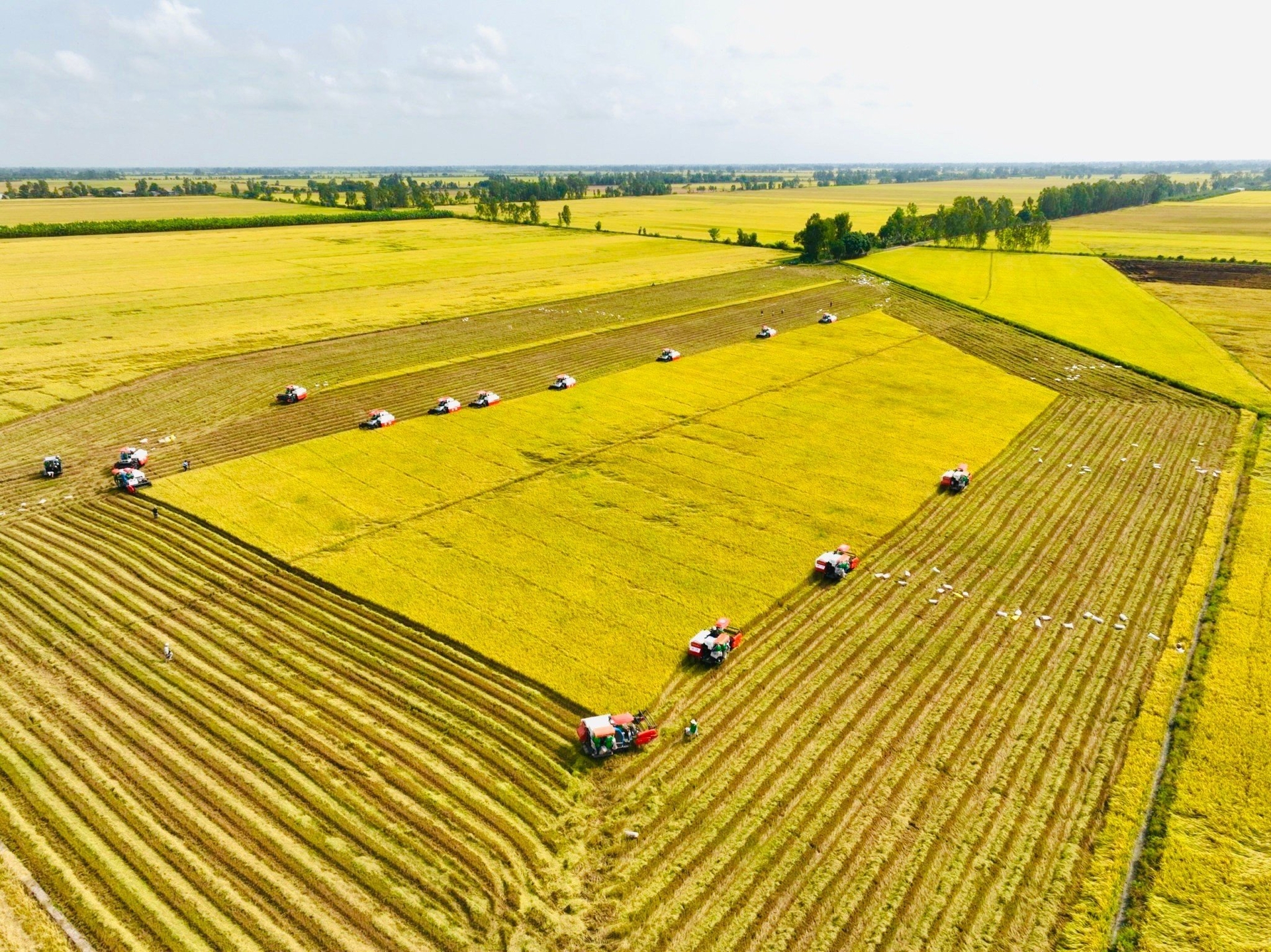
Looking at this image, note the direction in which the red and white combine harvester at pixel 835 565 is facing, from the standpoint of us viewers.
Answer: facing away from the viewer and to the right of the viewer

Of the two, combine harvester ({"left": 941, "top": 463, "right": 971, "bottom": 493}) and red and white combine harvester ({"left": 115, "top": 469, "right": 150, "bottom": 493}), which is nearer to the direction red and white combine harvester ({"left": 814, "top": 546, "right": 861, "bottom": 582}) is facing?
the combine harvester

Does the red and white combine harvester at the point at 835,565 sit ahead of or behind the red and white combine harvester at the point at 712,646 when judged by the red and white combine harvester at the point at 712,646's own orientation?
ahead

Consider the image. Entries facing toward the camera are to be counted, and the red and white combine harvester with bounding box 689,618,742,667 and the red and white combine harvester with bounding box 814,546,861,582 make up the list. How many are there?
0

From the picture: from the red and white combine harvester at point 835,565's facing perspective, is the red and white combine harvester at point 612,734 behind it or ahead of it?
behind

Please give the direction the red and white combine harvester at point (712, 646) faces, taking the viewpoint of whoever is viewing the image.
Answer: facing away from the viewer and to the right of the viewer

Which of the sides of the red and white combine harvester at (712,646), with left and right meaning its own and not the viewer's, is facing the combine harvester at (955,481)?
front

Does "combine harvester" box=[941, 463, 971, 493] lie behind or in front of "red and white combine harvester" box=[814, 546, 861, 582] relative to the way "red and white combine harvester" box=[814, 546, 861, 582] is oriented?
in front

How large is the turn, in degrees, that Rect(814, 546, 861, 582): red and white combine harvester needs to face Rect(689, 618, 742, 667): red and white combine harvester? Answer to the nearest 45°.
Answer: approximately 180°

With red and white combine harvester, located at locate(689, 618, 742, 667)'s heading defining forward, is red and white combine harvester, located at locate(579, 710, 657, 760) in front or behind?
behind

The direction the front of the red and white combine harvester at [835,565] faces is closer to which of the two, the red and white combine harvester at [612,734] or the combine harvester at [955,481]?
the combine harvester

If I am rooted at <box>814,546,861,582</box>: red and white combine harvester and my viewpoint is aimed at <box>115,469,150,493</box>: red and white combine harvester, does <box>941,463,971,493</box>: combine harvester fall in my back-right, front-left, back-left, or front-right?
back-right
